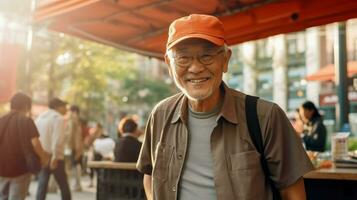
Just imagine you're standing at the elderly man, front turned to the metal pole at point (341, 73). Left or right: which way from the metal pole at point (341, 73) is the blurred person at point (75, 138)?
left

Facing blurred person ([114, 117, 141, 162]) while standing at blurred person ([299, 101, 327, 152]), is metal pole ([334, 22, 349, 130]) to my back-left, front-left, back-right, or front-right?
back-right
